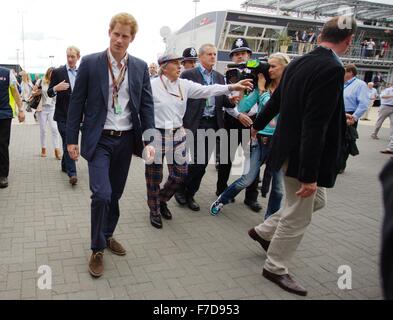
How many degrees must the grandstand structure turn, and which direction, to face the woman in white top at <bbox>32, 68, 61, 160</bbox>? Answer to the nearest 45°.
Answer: approximately 45° to its right

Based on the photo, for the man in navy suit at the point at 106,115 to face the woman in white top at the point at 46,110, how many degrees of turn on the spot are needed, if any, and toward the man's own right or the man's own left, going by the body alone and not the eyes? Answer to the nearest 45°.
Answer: approximately 180°

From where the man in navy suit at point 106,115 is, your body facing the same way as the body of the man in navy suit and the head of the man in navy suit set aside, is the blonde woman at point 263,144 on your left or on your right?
on your left

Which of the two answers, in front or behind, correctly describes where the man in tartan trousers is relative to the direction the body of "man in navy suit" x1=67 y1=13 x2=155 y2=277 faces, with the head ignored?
behind

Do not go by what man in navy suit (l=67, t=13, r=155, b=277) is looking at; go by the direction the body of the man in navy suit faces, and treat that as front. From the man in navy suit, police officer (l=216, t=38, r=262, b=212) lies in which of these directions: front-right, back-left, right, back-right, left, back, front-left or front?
back-left

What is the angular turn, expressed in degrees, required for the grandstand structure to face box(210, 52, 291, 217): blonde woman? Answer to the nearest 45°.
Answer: approximately 45° to its right

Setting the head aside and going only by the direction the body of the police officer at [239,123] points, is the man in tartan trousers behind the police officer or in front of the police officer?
in front

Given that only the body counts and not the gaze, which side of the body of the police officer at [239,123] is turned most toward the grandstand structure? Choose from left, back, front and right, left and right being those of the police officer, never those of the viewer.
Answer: back

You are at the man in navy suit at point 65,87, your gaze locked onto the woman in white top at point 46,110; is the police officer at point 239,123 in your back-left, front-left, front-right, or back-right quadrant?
back-right

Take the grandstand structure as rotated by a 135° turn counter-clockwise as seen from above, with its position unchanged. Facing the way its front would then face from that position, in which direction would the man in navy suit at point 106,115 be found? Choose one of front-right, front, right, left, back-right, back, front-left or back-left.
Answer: back

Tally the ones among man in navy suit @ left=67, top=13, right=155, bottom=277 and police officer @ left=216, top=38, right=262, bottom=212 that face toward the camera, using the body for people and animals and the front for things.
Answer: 2
